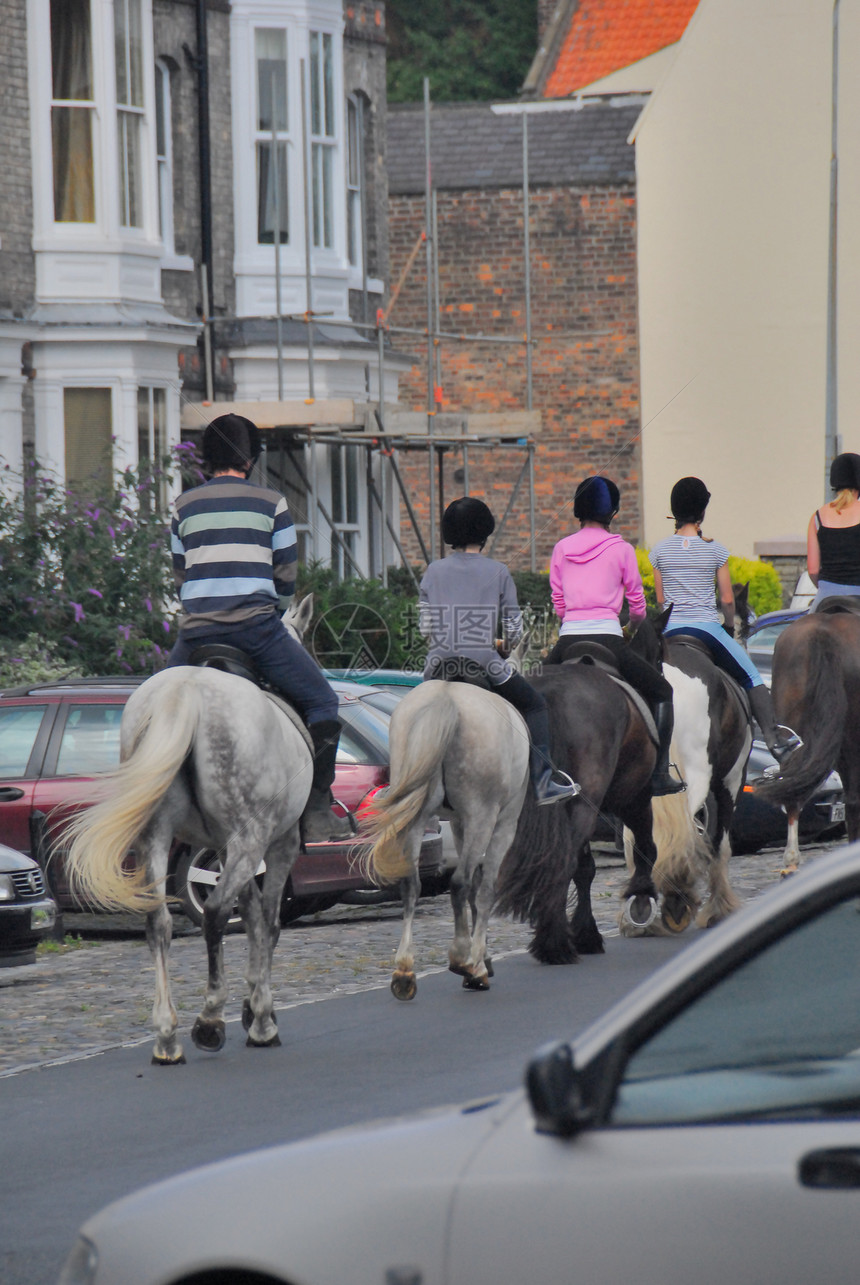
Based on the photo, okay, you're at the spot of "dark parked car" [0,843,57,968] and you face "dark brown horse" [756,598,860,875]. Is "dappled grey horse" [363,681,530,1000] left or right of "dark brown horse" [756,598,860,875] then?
right

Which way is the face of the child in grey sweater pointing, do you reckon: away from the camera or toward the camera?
away from the camera

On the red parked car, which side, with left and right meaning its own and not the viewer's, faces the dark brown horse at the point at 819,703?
back

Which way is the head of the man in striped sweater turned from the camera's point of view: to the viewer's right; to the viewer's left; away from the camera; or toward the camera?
away from the camera

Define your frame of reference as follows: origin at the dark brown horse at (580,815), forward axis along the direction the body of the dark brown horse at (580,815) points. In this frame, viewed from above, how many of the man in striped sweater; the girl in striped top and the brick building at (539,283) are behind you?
1

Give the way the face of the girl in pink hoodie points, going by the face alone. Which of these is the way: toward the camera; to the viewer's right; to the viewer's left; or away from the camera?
away from the camera

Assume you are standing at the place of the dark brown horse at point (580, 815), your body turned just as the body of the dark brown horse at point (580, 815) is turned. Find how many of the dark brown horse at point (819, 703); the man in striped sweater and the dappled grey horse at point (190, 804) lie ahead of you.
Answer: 1

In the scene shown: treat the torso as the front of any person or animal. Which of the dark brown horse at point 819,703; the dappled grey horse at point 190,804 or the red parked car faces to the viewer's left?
the red parked car

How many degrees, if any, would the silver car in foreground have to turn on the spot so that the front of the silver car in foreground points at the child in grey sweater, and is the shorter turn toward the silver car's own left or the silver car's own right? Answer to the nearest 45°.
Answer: approximately 90° to the silver car's own right

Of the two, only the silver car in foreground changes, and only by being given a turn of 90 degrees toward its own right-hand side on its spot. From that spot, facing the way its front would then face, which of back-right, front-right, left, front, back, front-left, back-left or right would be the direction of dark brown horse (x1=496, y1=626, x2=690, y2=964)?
front

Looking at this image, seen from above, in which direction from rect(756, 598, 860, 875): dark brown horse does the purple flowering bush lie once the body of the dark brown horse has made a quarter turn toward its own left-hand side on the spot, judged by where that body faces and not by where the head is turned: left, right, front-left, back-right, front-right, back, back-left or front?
front

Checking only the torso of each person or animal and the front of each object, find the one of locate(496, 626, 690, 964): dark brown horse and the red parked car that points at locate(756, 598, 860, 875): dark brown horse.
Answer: locate(496, 626, 690, 964): dark brown horse

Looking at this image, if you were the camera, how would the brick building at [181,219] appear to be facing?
facing the viewer and to the right of the viewer
